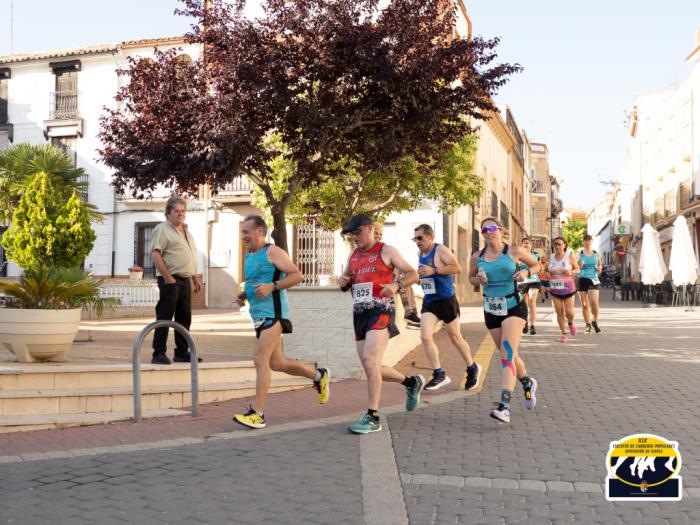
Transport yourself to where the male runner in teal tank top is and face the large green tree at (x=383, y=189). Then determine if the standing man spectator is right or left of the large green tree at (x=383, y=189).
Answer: left

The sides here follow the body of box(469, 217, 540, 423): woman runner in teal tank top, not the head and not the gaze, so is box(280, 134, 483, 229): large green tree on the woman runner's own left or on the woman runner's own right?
on the woman runner's own right

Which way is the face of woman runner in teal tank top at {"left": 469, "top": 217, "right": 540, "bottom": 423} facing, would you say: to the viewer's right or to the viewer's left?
to the viewer's left

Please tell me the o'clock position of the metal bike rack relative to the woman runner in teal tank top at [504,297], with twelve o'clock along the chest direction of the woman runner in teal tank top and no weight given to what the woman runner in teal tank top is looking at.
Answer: The metal bike rack is roughly at 1 o'clock from the woman runner in teal tank top.

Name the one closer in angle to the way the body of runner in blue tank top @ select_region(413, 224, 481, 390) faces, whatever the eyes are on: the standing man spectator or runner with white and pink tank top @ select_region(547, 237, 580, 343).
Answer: the standing man spectator

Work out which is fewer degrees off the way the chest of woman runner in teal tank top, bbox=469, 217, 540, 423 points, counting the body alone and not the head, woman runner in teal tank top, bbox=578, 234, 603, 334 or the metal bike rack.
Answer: the metal bike rack

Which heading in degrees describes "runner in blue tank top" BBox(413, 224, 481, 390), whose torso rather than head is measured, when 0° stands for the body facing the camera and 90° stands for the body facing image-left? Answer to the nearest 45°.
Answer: approximately 45°

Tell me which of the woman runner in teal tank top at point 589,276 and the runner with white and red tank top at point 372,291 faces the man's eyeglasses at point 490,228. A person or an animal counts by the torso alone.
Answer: the woman runner in teal tank top
